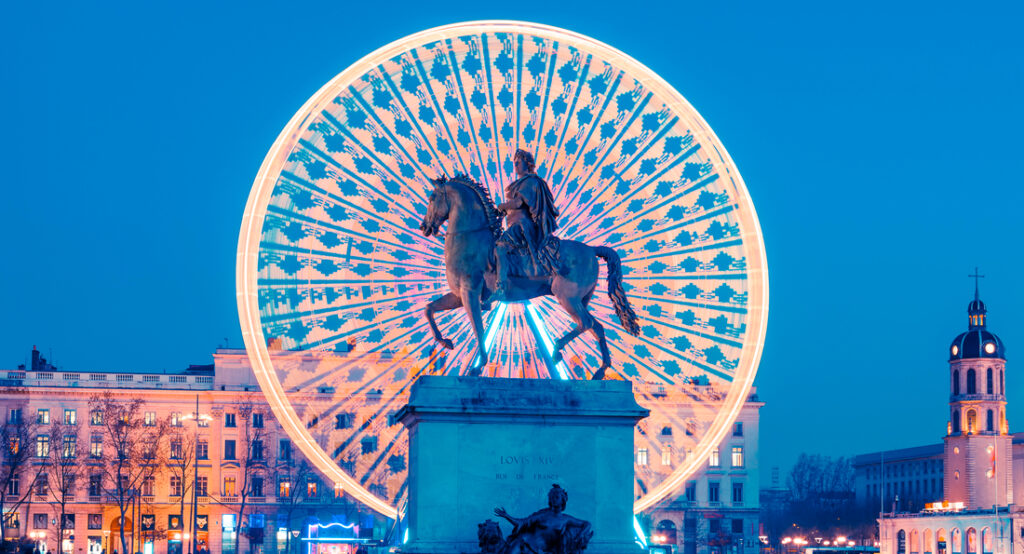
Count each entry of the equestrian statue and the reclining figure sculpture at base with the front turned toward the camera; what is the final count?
1

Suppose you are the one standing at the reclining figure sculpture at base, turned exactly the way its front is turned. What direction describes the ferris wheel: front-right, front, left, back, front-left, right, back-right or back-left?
back

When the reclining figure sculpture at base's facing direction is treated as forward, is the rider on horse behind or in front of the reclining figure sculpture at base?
behind

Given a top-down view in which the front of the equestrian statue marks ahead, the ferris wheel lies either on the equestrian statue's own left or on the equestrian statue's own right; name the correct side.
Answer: on the equestrian statue's own right

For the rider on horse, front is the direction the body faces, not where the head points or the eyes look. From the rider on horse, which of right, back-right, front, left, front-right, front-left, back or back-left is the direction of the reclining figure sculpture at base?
left

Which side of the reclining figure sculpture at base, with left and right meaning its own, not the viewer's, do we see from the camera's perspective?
front

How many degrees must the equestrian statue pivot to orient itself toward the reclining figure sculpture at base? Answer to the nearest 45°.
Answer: approximately 90° to its left

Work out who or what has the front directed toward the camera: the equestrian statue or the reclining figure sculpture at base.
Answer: the reclining figure sculpture at base

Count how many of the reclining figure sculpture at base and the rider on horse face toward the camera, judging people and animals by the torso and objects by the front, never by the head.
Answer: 1

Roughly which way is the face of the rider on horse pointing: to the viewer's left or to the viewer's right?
to the viewer's left

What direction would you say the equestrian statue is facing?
to the viewer's left

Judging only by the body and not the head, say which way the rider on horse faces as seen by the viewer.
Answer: to the viewer's left

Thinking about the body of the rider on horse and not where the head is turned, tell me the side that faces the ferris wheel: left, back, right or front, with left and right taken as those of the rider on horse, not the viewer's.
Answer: right
